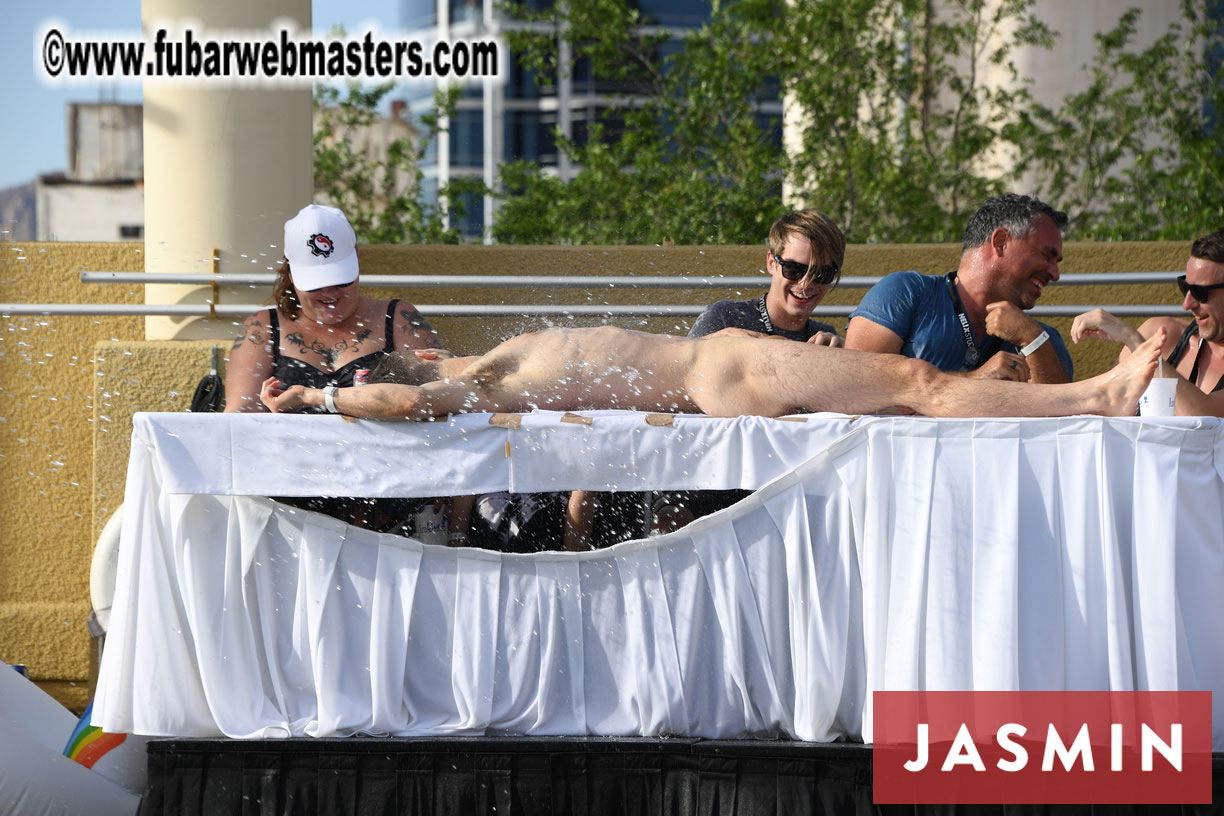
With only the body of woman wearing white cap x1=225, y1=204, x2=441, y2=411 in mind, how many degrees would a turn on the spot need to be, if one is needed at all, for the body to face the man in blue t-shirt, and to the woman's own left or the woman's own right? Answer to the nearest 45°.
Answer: approximately 90° to the woman's own left

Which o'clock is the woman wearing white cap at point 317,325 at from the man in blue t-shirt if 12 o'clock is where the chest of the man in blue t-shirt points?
The woman wearing white cap is roughly at 4 o'clock from the man in blue t-shirt.

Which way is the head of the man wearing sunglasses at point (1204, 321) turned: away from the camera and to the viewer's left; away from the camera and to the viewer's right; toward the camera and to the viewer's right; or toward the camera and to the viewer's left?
toward the camera and to the viewer's left

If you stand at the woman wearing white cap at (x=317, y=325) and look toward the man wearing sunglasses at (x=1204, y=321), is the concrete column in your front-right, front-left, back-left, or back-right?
back-left

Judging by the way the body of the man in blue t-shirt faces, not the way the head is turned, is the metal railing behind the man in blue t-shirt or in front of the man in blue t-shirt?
behind

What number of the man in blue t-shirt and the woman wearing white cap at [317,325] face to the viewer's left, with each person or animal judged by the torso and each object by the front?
0

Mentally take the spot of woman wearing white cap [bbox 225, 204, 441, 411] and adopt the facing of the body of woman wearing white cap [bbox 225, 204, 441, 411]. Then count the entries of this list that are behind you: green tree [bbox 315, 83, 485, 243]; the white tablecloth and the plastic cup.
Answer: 1

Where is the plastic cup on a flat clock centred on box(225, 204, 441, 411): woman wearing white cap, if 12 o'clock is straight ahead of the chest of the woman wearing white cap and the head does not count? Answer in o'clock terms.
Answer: The plastic cup is roughly at 10 o'clock from the woman wearing white cap.

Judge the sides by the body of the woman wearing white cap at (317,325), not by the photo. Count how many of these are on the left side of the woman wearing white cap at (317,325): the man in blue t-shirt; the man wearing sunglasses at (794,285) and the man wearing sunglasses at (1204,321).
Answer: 3

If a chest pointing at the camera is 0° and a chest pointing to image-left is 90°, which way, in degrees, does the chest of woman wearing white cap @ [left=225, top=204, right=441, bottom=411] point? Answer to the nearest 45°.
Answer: approximately 0°

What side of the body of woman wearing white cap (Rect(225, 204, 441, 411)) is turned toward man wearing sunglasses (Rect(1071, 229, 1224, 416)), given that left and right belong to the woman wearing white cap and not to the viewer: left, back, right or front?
left
